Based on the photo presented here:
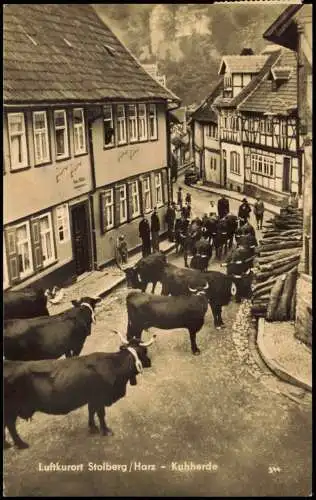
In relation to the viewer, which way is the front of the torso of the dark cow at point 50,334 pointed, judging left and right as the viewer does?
facing to the right of the viewer

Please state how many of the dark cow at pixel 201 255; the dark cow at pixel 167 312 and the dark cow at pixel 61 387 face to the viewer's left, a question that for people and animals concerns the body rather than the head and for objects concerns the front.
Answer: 0

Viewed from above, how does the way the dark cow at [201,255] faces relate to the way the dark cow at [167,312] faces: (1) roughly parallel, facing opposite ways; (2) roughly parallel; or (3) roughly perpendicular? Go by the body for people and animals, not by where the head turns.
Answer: roughly perpendicular

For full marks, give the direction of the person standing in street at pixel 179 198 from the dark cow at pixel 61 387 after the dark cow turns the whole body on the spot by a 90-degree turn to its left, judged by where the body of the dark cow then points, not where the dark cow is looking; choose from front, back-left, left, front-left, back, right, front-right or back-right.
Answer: front-right

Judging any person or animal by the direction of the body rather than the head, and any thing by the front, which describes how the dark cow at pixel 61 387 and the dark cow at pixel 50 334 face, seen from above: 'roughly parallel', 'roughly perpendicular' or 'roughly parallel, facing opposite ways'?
roughly parallel

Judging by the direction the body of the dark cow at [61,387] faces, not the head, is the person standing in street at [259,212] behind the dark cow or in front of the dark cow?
in front

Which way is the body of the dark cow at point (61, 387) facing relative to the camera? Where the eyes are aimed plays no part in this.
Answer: to the viewer's right

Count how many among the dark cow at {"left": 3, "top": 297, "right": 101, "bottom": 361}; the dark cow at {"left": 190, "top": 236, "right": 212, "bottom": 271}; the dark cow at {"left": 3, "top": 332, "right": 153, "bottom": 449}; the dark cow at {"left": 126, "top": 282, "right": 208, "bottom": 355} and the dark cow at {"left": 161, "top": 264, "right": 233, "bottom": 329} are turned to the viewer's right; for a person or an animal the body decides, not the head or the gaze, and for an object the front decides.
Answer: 3

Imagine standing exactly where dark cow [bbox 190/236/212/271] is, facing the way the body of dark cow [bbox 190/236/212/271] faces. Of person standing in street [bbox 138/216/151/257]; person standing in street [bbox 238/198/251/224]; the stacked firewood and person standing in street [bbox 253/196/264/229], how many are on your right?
1

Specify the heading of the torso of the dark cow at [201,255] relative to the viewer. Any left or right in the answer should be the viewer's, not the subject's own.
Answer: facing the viewer
